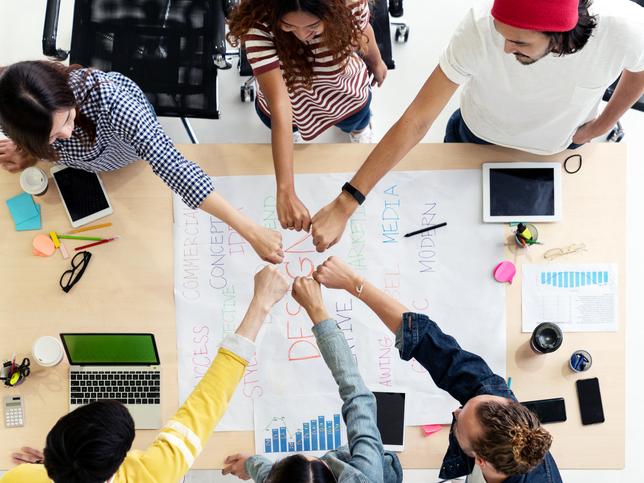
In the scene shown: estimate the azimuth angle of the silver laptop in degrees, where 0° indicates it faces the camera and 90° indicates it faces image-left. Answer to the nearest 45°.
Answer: approximately 0°
